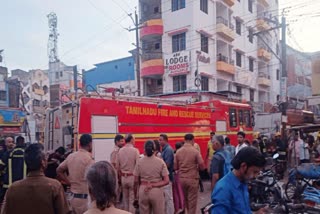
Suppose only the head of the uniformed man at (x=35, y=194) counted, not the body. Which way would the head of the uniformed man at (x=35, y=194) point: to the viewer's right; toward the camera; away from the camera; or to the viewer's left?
away from the camera

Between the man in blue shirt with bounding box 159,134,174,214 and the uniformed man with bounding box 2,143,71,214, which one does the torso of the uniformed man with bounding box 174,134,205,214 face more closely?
the man in blue shirt

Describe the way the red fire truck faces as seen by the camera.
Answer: facing away from the viewer and to the right of the viewer

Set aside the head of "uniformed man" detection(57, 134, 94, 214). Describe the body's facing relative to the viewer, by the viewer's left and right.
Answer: facing away from the viewer and to the right of the viewer

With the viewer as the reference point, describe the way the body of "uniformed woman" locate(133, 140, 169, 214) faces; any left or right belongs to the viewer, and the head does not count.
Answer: facing away from the viewer

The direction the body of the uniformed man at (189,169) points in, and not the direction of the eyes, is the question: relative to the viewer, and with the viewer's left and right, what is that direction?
facing away from the viewer

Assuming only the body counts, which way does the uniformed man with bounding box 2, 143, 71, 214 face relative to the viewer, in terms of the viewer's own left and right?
facing away from the viewer

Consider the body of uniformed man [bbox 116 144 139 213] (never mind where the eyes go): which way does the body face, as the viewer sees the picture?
away from the camera

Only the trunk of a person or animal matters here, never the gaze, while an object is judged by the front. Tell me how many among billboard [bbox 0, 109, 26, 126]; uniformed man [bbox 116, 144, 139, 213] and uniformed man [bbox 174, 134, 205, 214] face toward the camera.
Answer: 1

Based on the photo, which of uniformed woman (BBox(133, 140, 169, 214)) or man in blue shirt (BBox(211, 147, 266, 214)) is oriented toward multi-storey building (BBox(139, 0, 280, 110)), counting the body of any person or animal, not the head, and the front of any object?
the uniformed woman

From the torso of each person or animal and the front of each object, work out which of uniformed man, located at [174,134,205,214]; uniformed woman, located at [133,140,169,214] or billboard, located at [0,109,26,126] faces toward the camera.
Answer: the billboard

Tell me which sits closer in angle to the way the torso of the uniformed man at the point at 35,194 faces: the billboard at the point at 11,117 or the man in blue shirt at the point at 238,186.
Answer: the billboard
